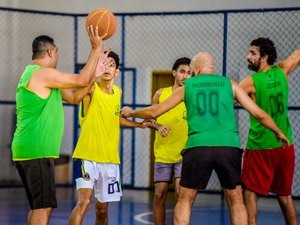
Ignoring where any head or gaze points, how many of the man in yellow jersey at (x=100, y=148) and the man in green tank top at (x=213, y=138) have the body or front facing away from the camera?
1

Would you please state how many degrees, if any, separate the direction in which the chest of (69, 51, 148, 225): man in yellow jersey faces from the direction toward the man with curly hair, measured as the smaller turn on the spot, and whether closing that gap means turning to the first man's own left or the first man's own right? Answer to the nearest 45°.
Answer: approximately 45° to the first man's own left

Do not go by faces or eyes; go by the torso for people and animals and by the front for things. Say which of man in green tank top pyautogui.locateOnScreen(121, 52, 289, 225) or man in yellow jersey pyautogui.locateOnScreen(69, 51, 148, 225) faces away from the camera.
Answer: the man in green tank top

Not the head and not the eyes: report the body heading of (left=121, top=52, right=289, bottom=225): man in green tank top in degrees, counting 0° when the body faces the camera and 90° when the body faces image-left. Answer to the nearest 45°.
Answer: approximately 180°

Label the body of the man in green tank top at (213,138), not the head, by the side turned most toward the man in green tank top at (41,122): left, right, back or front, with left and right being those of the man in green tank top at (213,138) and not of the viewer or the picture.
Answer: left

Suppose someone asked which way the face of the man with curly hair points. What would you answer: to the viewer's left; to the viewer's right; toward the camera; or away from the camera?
to the viewer's left

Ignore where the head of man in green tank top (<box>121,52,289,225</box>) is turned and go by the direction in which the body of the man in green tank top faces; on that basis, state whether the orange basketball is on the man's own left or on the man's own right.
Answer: on the man's own left

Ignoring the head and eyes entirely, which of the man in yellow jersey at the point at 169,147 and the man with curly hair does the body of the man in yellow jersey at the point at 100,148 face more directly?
the man with curly hair

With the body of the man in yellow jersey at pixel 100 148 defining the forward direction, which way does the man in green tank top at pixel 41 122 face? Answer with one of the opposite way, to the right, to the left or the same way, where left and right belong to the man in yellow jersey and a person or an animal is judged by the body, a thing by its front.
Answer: to the left
